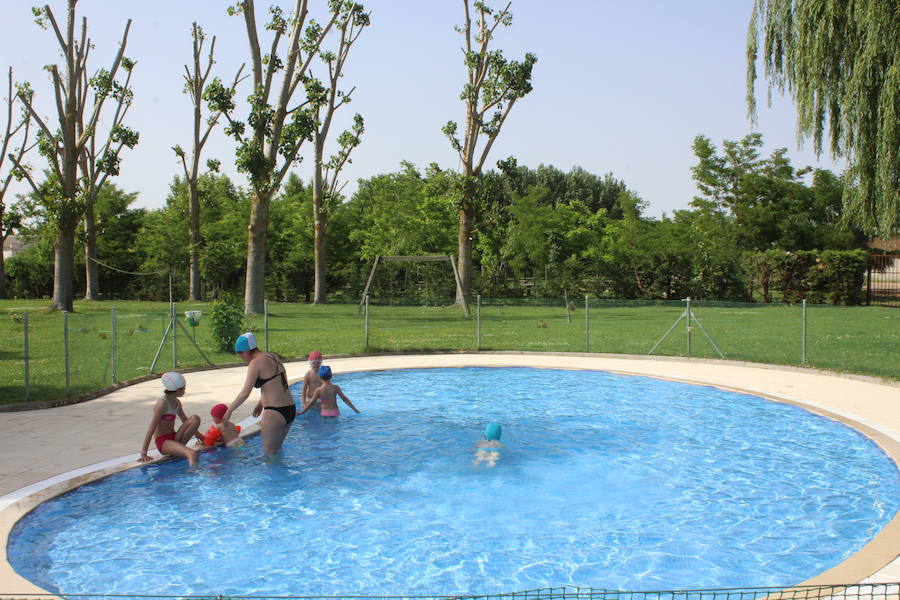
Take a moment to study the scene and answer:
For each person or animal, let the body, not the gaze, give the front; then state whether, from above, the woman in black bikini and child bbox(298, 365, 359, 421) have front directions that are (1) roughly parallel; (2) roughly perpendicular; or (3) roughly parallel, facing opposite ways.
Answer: roughly perpendicular

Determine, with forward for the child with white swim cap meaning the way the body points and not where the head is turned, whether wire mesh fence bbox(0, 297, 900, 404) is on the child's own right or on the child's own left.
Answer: on the child's own left

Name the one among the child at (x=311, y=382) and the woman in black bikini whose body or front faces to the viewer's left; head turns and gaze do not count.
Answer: the woman in black bikini

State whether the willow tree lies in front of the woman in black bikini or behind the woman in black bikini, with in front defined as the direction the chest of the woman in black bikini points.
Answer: behind

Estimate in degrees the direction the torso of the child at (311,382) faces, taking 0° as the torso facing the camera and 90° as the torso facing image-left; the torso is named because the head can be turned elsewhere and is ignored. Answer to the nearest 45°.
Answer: approximately 315°

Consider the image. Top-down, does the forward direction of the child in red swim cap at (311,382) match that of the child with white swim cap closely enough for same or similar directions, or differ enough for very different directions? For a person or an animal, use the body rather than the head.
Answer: same or similar directions

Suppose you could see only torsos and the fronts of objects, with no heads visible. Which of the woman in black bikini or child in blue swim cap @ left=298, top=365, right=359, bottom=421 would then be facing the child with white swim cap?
the woman in black bikini

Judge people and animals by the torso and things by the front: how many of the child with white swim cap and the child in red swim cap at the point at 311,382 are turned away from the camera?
0

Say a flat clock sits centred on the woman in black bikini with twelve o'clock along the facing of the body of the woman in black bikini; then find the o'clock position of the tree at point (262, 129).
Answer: The tree is roughly at 3 o'clock from the woman in black bikini.

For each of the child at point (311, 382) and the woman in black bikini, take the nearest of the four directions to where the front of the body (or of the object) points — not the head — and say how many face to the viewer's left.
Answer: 1

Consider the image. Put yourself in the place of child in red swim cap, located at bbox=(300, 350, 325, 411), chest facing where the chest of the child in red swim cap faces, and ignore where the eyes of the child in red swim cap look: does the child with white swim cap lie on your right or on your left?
on your right

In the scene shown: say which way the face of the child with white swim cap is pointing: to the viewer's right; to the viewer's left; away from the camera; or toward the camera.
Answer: to the viewer's right

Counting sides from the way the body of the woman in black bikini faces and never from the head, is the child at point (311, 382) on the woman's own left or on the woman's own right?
on the woman's own right

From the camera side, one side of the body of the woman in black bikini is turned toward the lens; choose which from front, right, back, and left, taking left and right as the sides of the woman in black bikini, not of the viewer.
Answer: left
